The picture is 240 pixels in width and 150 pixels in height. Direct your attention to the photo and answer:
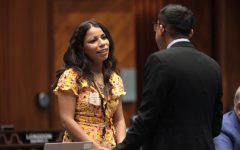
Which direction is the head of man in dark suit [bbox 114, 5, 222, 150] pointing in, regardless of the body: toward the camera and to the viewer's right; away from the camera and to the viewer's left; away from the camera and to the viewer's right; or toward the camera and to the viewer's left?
away from the camera and to the viewer's left

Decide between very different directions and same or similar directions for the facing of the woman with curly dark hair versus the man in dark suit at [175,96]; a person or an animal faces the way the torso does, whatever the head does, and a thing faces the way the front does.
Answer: very different directions

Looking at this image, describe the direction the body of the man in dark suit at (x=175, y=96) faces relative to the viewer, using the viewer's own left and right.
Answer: facing away from the viewer and to the left of the viewer

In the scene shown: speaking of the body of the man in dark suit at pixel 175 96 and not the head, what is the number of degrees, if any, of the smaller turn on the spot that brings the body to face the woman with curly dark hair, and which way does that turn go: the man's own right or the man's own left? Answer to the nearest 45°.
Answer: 0° — they already face them

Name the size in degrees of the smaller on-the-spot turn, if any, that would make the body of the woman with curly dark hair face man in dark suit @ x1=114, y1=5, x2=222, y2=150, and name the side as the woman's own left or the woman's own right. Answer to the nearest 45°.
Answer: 0° — they already face them
